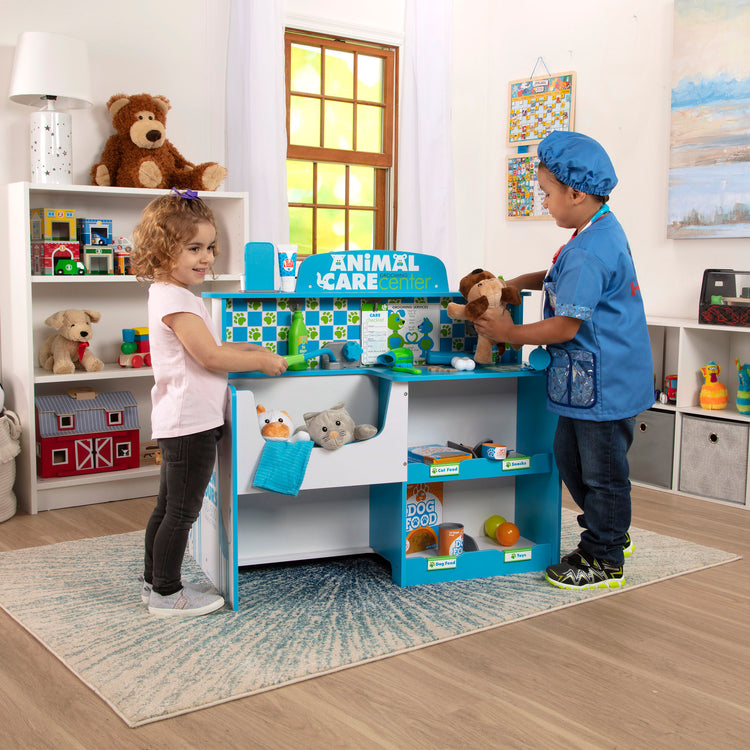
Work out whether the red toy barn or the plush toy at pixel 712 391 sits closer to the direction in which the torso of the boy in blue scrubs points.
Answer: the red toy barn

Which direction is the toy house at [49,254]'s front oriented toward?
toward the camera

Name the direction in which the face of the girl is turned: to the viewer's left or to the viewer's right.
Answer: to the viewer's right

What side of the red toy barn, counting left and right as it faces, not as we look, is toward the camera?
front

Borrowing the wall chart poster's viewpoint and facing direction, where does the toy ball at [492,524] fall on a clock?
The toy ball is roughly at 12 o'clock from the wall chart poster.

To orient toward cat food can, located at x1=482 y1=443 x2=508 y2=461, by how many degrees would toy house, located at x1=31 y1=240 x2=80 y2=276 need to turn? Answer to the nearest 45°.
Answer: approximately 45° to its left

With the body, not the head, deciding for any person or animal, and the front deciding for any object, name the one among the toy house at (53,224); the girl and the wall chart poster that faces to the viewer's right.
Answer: the girl

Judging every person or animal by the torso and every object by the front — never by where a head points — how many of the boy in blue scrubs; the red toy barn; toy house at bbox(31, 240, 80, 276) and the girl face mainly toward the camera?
2

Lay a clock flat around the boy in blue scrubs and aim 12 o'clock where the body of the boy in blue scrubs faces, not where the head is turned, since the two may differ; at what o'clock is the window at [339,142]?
The window is roughly at 2 o'clock from the boy in blue scrubs.

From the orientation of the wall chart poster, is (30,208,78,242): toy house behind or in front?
in front

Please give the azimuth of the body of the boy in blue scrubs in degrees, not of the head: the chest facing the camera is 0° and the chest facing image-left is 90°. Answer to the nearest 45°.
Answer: approximately 90°

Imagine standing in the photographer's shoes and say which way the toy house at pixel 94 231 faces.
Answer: facing the viewer

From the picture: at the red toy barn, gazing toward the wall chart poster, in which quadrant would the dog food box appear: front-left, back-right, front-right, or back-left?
front-right

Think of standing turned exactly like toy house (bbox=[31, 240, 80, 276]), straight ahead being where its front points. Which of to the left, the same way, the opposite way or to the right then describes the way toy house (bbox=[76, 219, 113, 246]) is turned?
the same way
